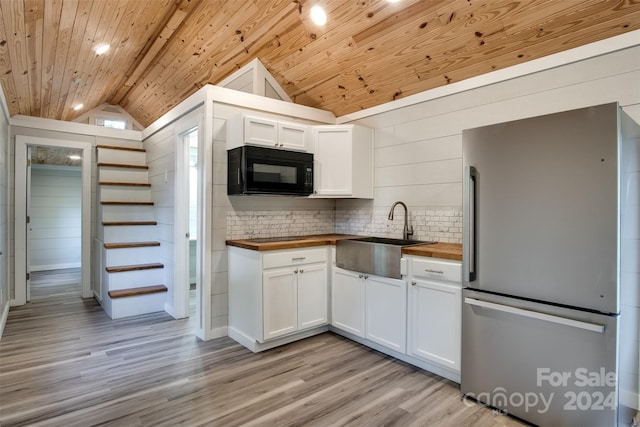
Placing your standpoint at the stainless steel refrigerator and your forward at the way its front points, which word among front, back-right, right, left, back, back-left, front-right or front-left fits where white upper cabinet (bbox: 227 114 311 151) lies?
front-right

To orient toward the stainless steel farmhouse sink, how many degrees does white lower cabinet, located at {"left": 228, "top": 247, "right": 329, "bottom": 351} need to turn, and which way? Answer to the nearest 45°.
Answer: approximately 45° to its left

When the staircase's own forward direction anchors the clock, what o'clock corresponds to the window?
The window is roughly at 6 o'clock from the staircase.

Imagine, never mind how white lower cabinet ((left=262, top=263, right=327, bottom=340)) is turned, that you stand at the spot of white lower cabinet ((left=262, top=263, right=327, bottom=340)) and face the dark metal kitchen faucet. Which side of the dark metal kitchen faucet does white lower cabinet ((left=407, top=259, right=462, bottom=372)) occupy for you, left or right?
right

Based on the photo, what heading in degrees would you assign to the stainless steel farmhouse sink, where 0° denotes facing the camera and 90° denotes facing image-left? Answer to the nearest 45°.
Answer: approximately 45°

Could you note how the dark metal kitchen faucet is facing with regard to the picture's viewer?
facing the viewer and to the left of the viewer

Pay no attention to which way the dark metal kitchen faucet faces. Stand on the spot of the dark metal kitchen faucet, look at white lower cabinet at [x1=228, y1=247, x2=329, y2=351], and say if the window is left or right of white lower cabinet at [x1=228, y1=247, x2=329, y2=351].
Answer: right

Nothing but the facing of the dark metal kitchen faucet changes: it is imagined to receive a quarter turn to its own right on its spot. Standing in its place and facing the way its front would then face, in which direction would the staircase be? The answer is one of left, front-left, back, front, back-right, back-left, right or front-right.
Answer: front-left

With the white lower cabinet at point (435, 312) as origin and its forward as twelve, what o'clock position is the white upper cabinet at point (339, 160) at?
The white upper cabinet is roughly at 3 o'clock from the white lower cabinet.

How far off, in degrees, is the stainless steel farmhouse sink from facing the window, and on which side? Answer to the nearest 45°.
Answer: approximately 90° to its right

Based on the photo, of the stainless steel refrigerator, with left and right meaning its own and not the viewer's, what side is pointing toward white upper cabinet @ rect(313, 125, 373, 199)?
right

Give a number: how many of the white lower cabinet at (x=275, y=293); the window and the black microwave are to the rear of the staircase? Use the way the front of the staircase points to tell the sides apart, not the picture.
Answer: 1
